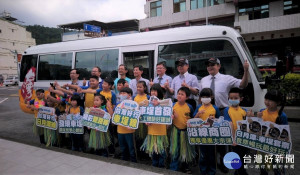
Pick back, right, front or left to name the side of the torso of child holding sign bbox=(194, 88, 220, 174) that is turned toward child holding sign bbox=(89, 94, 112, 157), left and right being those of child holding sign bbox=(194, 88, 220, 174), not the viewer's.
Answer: right

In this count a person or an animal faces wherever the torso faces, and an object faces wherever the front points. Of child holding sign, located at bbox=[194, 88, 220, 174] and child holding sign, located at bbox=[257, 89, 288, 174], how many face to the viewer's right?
0

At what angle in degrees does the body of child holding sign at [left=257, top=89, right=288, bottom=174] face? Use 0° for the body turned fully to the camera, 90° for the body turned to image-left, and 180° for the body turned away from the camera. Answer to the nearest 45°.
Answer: approximately 45°

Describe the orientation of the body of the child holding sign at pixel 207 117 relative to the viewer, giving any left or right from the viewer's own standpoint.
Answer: facing the viewer

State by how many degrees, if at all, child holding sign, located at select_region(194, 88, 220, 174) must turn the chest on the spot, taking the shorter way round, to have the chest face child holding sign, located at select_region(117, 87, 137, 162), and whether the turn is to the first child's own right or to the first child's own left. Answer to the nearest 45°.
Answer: approximately 90° to the first child's own right
